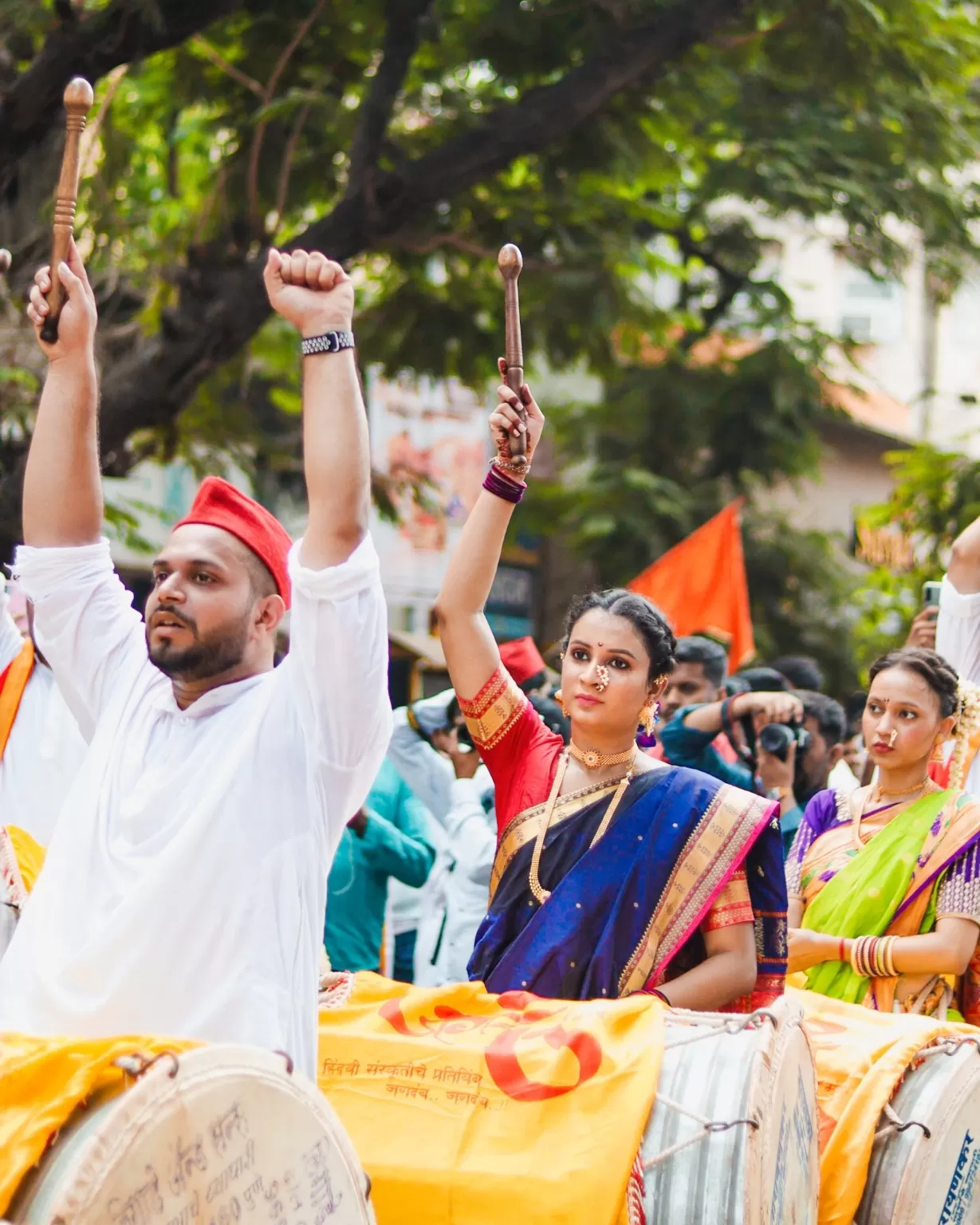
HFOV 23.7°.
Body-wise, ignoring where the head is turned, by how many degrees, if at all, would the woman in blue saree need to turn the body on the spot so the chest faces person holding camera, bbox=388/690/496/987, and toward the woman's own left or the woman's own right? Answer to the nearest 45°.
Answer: approximately 135° to the woman's own right

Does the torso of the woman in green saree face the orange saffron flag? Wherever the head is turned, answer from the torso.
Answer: no

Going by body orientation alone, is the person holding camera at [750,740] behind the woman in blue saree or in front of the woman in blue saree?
behind

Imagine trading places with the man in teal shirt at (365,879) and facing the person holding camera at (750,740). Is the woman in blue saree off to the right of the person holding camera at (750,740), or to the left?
right

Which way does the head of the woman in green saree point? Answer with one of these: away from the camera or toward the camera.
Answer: toward the camera

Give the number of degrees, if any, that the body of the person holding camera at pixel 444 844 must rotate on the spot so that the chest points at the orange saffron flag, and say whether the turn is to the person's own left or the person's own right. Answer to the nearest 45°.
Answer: approximately 90° to the person's own left

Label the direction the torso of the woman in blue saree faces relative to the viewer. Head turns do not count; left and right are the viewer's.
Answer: facing the viewer and to the left of the viewer

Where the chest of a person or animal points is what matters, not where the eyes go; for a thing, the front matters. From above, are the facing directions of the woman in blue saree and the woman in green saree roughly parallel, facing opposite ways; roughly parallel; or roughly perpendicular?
roughly parallel

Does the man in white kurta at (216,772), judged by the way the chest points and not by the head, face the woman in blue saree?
no

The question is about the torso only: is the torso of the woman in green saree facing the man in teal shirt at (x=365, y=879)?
no

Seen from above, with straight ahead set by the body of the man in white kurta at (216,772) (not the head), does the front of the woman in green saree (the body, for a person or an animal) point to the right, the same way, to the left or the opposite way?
the same way

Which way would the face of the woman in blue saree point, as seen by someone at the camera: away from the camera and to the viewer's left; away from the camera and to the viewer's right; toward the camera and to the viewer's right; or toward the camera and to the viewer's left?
toward the camera and to the viewer's left
